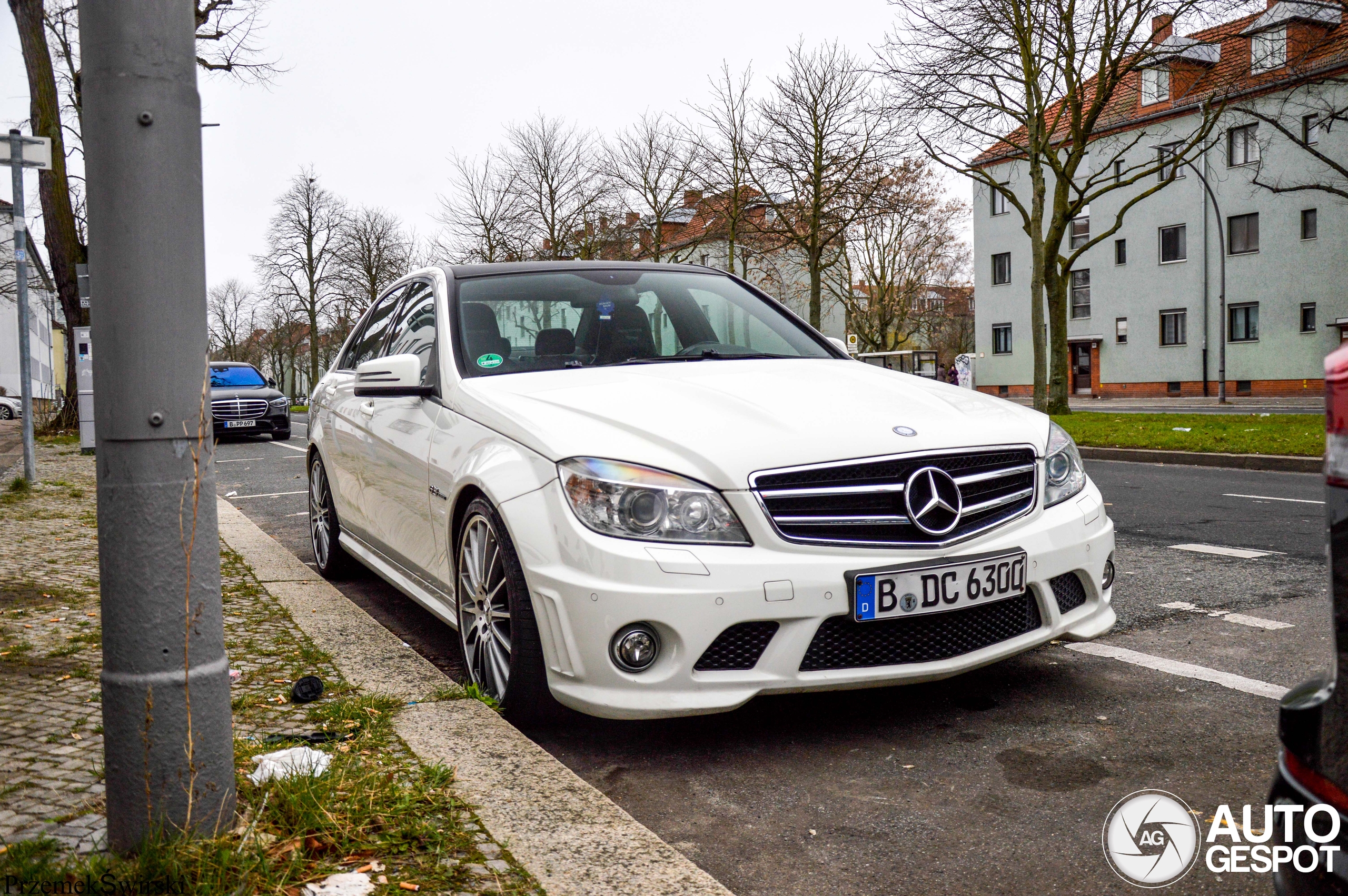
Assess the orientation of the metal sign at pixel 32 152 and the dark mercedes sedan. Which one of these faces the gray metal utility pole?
the dark mercedes sedan

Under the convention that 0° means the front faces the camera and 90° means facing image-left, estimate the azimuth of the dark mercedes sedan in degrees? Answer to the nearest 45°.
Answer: approximately 0°

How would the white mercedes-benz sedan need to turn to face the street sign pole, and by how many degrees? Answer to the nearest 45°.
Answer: approximately 180°

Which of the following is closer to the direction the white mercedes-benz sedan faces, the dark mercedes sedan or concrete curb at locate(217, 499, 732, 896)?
the concrete curb

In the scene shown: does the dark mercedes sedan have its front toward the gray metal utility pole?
yes

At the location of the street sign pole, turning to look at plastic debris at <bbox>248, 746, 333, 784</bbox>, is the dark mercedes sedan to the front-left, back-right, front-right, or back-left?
back-left

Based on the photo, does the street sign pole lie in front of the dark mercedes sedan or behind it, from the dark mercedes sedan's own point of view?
in front
